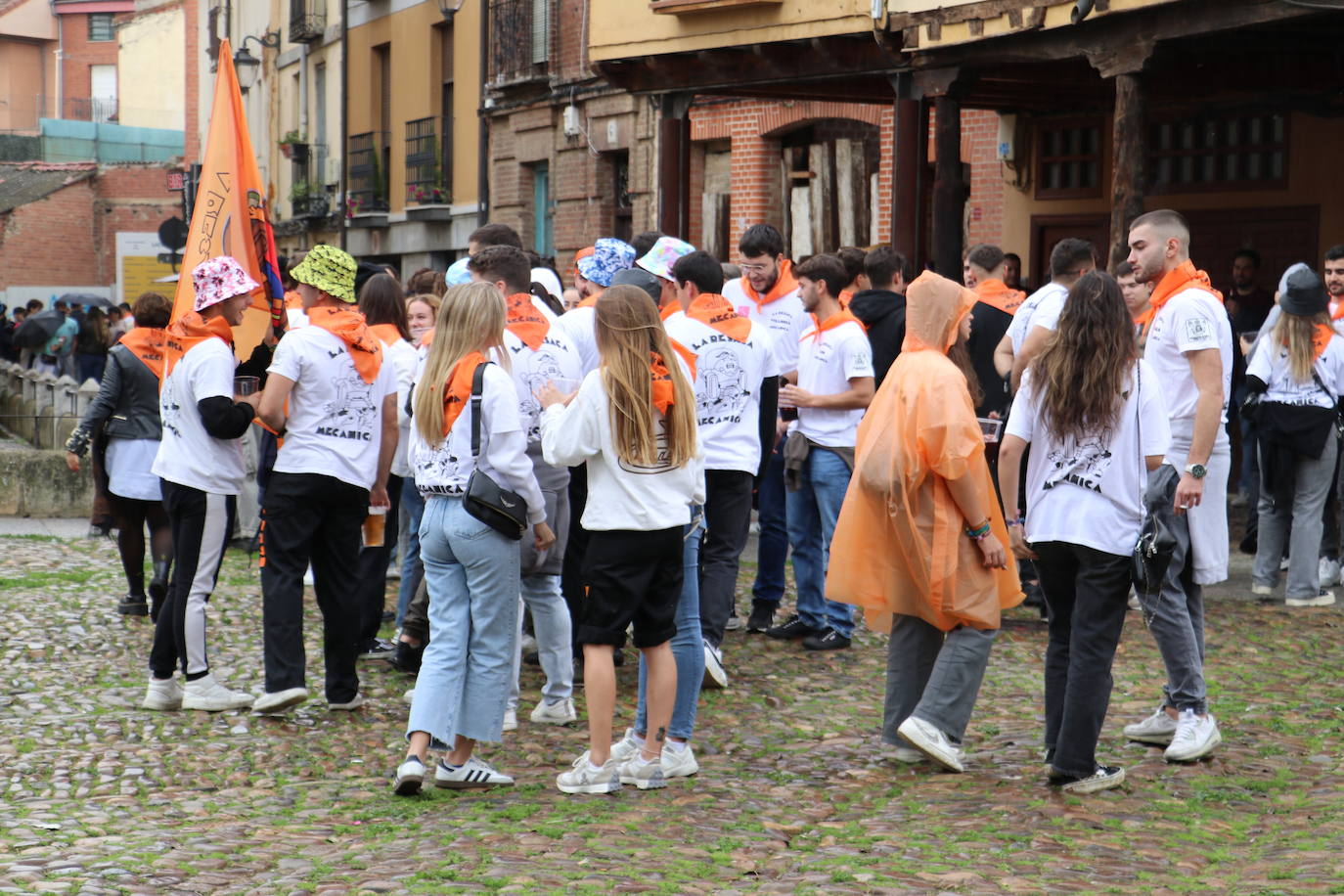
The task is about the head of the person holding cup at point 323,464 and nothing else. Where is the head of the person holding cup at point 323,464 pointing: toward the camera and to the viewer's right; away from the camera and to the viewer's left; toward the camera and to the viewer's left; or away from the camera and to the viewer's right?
away from the camera and to the viewer's left

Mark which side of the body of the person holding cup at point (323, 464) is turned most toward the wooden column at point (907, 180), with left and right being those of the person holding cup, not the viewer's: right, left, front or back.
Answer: right

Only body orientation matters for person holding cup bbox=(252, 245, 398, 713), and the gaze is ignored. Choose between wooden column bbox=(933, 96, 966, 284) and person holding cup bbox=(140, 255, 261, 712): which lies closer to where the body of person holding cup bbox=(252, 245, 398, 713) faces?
the person holding cup

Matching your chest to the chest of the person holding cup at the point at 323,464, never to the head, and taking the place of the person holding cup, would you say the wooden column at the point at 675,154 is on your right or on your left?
on your right

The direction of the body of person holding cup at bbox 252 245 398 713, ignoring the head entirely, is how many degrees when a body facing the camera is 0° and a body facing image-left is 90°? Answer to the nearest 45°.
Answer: approximately 135°

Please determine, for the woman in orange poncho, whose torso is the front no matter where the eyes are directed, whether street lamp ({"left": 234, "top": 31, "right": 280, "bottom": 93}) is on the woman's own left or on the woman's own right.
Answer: on the woman's own left

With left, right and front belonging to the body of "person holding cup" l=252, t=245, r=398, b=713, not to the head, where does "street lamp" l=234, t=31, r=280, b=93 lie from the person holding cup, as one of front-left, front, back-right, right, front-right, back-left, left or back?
front-right

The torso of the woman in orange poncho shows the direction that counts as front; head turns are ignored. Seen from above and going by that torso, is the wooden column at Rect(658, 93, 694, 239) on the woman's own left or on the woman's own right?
on the woman's own left

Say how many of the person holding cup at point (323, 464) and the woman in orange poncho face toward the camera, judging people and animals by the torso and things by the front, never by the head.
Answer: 0

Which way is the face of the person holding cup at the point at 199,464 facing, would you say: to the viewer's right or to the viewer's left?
to the viewer's right

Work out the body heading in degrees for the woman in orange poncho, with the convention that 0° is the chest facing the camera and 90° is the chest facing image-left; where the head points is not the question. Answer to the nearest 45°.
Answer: approximately 225°

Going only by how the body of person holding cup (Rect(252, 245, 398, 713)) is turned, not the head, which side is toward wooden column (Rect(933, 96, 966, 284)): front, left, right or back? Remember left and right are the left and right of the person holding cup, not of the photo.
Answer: right
